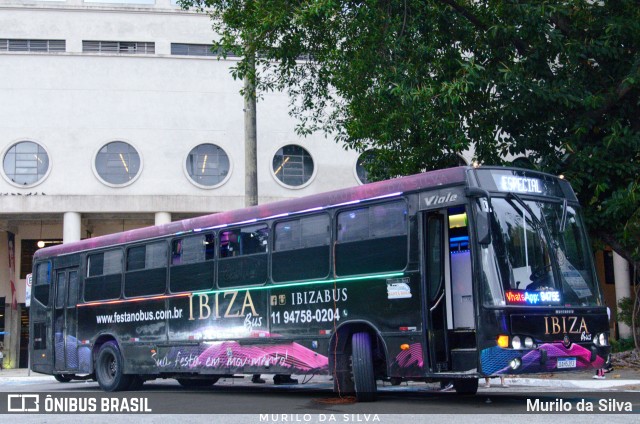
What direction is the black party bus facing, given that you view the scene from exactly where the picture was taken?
facing the viewer and to the right of the viewer

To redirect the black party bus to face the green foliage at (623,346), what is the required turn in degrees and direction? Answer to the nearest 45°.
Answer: approximately 90° to its left

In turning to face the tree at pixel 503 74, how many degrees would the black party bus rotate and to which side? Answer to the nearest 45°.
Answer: approximately 90° to its left

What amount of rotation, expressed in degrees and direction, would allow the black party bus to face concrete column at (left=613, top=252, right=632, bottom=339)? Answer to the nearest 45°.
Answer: approximately 90° to its left

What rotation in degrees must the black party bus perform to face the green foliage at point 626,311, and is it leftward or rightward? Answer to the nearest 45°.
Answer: approximately 90° to its left
